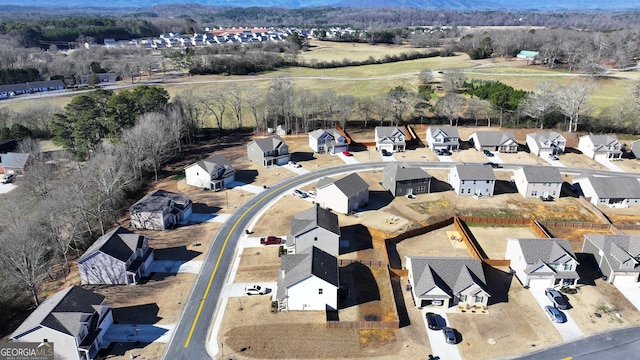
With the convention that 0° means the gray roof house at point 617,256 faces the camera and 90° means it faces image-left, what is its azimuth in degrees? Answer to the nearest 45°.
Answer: approximately 0°

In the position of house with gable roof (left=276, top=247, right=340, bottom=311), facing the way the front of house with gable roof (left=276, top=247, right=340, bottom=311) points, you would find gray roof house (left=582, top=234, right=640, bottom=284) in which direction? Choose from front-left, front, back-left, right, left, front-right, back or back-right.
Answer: back

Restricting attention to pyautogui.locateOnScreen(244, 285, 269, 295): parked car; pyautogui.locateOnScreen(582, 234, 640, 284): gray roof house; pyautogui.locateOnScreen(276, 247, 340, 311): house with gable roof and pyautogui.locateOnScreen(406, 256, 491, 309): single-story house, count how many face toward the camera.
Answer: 2

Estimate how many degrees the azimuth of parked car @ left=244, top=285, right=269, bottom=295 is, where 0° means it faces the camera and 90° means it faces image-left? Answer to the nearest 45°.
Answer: approximately 270°

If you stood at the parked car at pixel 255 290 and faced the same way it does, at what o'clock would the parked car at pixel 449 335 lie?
the parked car at pixel 449 335 is roughly at 1 o'clock from the parked car at pixel 255 290.

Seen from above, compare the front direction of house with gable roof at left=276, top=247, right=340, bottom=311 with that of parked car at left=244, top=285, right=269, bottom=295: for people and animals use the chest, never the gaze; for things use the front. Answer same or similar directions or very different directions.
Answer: very different directions

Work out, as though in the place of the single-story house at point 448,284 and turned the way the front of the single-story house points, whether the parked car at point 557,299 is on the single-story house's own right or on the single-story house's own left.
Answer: on the single-story house's own left

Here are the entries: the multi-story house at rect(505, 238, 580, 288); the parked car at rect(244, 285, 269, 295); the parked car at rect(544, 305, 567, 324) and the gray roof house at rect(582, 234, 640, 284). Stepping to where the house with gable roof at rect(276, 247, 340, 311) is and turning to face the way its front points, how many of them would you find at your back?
3

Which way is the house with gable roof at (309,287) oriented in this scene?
to the viewer's left
